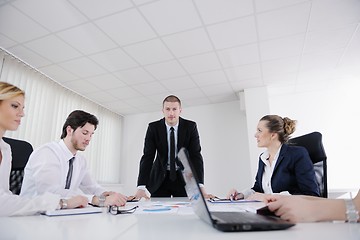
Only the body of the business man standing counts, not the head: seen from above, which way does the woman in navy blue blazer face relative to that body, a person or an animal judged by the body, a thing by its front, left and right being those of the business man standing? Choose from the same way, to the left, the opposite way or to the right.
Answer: to the right

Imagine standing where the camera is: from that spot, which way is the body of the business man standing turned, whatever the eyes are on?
toward the camera

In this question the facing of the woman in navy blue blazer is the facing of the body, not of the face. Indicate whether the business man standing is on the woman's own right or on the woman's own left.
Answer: on the woman's own right

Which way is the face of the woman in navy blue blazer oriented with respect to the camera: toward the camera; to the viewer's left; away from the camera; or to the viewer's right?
to the viewer's left

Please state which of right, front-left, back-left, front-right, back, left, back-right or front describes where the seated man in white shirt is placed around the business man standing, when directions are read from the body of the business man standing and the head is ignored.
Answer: front-right

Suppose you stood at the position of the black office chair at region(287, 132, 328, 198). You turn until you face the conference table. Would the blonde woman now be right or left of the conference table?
right

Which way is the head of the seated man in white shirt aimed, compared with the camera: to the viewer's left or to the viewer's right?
to the viewer's right

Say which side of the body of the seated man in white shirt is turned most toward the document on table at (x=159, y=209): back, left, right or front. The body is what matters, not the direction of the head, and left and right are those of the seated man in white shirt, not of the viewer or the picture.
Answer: front

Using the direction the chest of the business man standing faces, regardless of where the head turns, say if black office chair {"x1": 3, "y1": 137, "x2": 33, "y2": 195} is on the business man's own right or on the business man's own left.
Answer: on the business man's own right

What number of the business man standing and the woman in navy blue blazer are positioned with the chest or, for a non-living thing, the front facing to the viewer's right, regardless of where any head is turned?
0

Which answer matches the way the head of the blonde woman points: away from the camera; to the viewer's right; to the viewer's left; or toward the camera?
to the viewer's right

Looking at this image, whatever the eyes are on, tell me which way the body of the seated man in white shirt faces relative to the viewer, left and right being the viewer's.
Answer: facing the viewer and to the right of the viewer

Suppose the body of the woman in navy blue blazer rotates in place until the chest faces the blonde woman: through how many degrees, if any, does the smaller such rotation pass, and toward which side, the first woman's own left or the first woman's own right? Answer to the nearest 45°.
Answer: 0° — they already face them

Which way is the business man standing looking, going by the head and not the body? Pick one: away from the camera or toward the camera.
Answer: toward the camera

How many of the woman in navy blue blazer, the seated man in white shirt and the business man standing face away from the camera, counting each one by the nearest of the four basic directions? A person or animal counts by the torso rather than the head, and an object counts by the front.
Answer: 0

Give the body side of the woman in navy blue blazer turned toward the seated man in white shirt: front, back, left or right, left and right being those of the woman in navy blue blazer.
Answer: front

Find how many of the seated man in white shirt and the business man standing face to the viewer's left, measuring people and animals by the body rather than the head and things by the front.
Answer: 0

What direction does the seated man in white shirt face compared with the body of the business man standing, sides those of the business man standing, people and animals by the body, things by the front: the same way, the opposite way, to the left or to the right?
to the left
